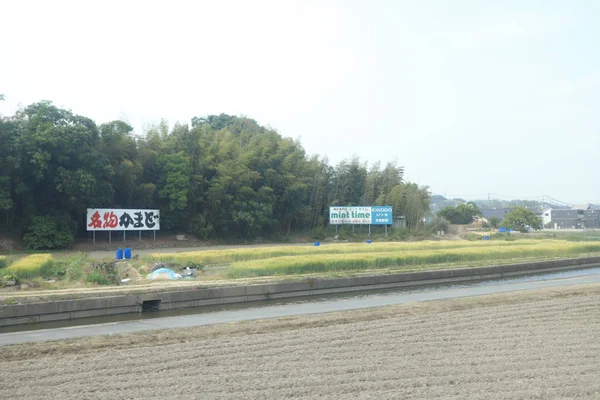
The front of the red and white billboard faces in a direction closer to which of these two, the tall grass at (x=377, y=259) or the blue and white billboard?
the tall grass

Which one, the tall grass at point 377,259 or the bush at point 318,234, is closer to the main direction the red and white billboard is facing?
the tall grass

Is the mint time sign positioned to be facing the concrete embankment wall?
yes

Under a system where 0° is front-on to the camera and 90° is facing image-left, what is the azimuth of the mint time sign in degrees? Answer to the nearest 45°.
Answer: approximately 0°

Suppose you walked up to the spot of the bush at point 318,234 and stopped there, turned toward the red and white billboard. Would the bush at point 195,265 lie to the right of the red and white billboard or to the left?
left

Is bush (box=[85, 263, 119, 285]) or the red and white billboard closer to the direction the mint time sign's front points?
the bush

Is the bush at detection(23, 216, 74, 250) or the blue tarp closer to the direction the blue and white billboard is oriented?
the blue tarp

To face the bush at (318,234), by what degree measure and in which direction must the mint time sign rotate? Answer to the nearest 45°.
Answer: approximately 90° to its right

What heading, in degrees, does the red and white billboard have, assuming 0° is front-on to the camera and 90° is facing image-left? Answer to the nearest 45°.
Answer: approximately 0°

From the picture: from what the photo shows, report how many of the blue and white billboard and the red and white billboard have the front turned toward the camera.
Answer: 2

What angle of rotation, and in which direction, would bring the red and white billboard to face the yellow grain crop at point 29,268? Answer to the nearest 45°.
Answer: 0° — it already faces it
